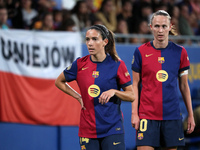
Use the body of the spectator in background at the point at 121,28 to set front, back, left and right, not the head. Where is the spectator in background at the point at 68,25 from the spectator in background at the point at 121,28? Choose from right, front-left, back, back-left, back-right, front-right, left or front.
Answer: front-right

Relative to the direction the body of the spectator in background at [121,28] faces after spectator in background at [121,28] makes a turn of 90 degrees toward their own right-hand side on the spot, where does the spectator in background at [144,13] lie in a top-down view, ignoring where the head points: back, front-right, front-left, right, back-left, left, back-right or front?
back-right

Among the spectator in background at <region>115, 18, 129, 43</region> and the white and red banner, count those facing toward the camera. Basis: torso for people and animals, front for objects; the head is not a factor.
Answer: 2

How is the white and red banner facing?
toward the camera

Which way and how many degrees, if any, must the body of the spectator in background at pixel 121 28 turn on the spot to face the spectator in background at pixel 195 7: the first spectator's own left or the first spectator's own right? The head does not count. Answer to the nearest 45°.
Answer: approximately 135° to the first spectator's own left

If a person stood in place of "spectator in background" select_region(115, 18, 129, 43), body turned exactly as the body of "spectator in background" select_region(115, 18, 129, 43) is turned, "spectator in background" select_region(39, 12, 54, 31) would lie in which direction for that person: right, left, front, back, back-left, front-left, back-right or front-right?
front-right

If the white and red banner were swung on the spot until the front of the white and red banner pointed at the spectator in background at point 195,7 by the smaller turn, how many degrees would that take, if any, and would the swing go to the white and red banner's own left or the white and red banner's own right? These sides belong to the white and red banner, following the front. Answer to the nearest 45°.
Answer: approximately 135° to the white and red banner's own left

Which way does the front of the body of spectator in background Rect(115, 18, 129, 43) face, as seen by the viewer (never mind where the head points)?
toward the camera

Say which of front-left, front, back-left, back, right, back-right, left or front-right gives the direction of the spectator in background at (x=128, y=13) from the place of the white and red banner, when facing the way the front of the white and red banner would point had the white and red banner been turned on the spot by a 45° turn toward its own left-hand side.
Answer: left
